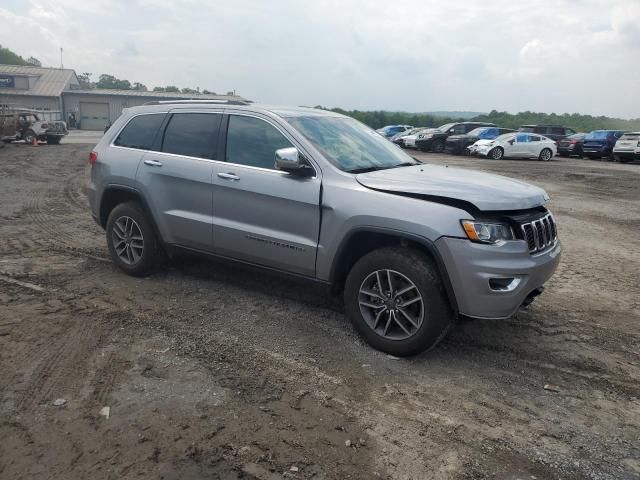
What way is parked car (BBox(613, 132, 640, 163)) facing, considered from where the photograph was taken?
facing the viewer and to the left of the viewer

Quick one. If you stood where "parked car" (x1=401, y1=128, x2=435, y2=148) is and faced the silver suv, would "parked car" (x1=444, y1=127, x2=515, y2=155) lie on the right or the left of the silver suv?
left

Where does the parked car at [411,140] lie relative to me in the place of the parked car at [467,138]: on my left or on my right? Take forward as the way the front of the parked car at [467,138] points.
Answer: on my right

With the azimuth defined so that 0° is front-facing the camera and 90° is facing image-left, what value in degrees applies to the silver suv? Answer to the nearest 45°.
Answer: approximately 315°

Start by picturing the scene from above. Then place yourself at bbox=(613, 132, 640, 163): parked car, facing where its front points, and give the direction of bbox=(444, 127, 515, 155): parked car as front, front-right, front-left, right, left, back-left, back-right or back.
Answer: front-right

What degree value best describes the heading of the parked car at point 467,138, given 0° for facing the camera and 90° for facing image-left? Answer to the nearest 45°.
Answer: approximately 45°

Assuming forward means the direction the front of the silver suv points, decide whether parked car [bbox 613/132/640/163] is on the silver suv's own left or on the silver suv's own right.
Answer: on the silver suv's own left

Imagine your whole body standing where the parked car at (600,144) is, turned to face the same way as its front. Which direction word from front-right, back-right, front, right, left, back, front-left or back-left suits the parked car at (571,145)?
right
